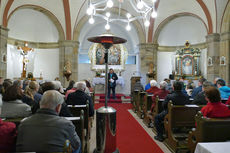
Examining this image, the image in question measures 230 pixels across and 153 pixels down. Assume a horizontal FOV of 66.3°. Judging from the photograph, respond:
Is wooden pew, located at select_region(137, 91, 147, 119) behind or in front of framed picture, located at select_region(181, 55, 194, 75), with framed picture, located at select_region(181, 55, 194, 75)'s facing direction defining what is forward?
in front

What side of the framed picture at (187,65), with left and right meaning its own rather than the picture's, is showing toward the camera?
front

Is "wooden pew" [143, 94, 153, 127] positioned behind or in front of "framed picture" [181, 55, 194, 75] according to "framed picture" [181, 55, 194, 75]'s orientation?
in front

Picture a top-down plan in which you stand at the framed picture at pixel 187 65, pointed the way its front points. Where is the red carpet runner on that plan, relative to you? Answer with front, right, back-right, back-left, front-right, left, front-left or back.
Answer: front

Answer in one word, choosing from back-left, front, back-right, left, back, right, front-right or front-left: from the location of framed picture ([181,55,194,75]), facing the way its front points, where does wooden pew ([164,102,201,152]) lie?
front

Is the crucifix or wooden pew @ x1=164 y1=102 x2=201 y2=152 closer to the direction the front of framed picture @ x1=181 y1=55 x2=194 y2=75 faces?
the wooden pew

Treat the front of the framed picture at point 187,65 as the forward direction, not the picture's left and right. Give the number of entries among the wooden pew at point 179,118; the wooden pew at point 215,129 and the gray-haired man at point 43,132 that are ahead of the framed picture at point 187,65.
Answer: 3

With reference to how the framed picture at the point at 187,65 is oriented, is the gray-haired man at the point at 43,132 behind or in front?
in front
